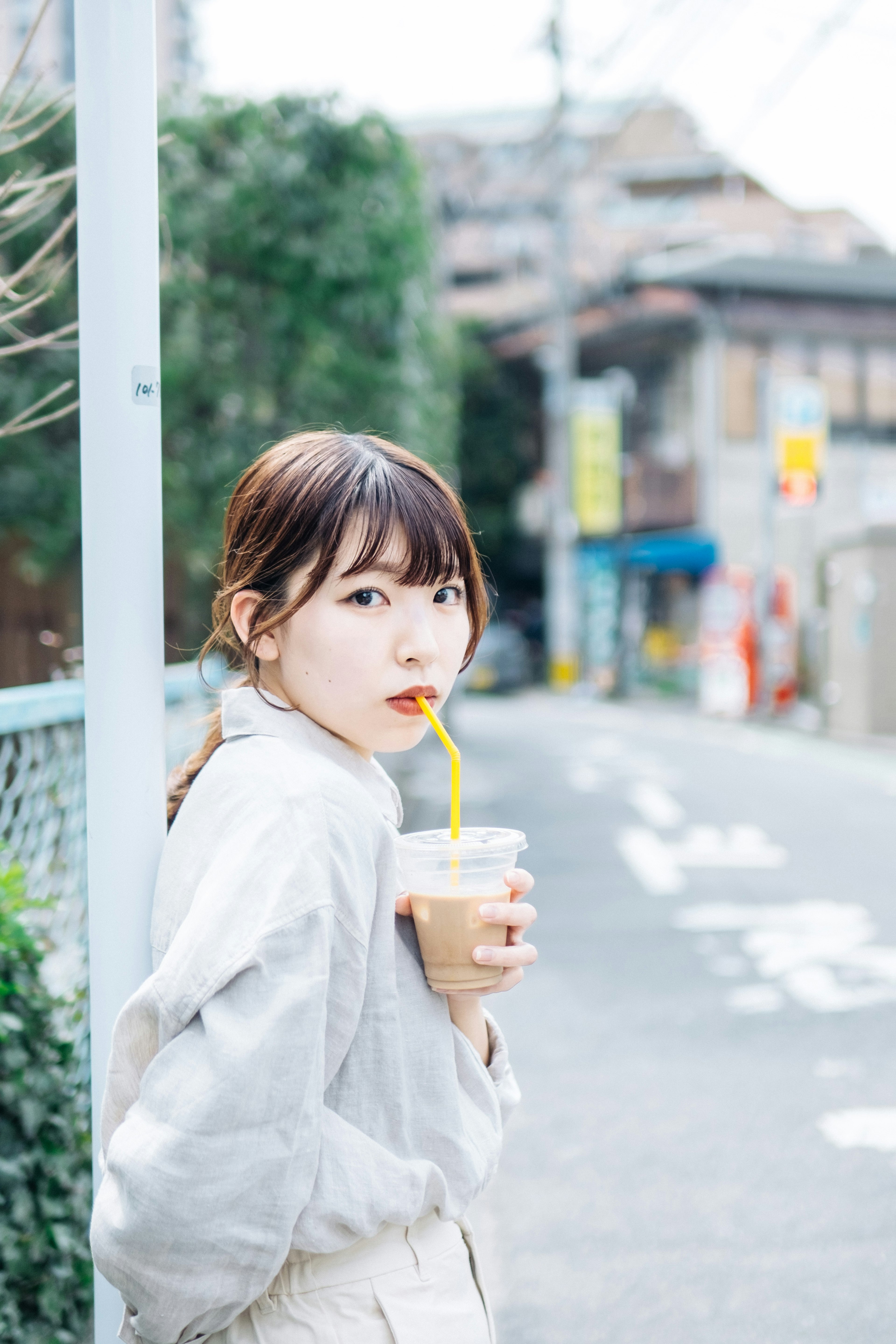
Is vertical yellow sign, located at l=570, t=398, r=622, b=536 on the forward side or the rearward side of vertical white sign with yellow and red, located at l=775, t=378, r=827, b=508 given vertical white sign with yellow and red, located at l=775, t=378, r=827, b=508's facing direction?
on the rearward side

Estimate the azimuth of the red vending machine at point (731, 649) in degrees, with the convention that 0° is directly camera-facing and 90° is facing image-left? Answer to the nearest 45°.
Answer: approximately 45°

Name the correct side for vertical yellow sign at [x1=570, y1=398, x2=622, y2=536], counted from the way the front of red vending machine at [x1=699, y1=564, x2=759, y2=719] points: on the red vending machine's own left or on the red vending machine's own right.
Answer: on the red vending machine's own right

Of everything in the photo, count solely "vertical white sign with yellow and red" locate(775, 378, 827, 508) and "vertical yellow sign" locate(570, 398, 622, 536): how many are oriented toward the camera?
2

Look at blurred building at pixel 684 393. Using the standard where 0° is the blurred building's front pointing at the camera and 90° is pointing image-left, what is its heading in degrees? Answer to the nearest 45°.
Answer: approximately 45°
